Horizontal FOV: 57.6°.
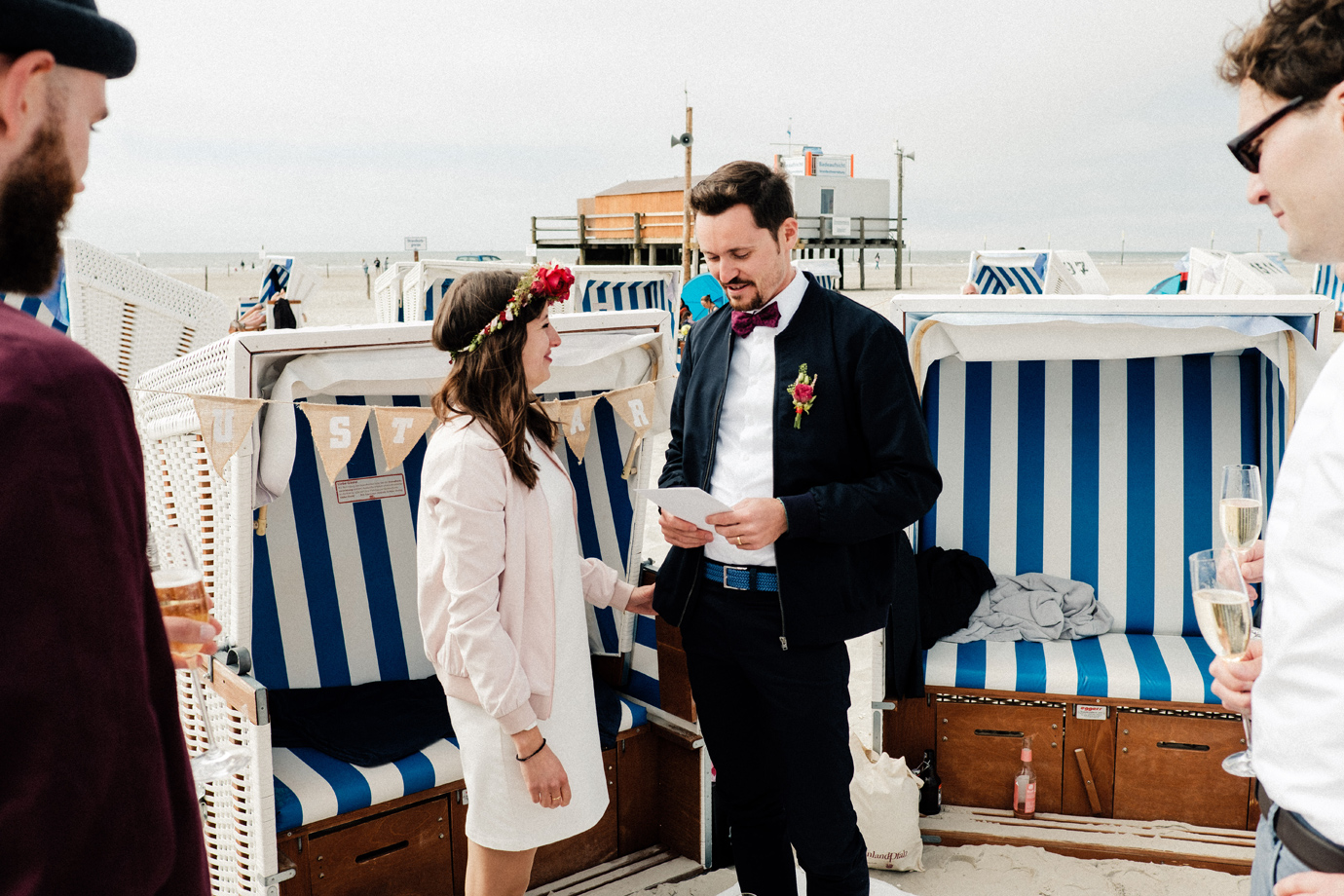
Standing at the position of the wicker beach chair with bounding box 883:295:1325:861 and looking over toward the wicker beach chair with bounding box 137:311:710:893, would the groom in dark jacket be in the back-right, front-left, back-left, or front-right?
front-left

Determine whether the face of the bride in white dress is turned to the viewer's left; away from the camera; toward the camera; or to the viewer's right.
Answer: to the viewer's right

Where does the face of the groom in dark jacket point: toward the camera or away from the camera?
toward the camera

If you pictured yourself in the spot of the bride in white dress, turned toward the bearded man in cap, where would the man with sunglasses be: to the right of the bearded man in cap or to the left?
left

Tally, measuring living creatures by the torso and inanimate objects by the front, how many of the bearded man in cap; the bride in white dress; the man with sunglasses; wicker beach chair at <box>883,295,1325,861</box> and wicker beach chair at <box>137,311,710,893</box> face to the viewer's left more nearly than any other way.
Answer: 1

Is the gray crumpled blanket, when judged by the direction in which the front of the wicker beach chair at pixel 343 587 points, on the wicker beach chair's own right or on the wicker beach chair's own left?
on the wicker beach chair's own left

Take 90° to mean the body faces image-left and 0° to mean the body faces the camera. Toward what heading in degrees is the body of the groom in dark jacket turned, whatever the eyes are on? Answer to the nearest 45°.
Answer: approximately 45°

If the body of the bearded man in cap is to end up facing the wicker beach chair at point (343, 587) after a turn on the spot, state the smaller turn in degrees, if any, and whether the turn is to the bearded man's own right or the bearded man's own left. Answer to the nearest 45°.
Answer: approximately 45° to the bearded man's own left

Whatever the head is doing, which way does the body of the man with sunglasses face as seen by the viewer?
to the viewer's left

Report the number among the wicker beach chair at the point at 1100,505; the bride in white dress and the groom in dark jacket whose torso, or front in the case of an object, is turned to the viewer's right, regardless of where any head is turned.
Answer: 1

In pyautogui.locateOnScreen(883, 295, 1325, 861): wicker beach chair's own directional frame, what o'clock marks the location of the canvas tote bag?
The canvas tote bag is roughly at 1 o'clock from the wicker beach chair.

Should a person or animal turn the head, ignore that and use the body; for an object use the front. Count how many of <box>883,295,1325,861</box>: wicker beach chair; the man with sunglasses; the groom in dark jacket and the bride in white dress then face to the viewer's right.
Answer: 1

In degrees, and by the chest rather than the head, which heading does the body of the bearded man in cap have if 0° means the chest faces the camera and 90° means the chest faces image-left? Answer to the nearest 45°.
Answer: approximately 225°

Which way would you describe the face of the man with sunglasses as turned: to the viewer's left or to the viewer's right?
to the viewer's left

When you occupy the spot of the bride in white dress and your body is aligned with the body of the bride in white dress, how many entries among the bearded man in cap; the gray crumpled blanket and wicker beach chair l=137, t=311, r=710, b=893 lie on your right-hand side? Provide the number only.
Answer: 1

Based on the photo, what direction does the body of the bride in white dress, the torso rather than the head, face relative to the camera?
to the viewer's right
